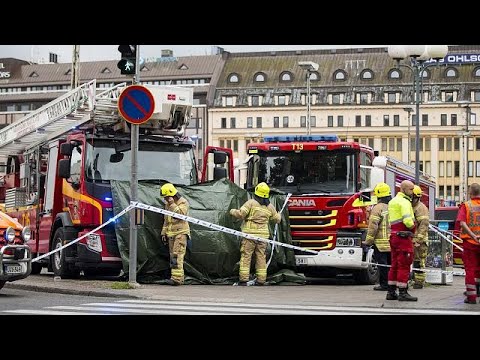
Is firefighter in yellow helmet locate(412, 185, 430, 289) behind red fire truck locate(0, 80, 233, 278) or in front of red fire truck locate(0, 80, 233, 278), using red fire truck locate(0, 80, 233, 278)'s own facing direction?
in front

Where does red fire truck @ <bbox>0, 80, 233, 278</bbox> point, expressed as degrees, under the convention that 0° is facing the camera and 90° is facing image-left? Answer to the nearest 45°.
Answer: approximately 315°

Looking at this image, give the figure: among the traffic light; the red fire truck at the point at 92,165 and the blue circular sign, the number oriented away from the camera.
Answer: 0

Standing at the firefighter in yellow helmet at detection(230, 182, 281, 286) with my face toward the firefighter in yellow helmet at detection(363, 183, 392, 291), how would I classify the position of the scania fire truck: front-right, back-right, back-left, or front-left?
front-left

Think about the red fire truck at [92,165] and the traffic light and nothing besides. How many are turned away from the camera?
0

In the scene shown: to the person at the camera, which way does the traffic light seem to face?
facing the viewer and to the left of the viewer

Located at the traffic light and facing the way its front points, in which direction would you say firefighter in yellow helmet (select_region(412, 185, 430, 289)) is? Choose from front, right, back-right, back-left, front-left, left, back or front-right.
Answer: back-left

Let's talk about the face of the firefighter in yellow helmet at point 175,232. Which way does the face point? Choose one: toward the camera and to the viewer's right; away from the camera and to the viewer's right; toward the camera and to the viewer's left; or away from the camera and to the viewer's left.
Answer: toward the camera and to the viewer's left

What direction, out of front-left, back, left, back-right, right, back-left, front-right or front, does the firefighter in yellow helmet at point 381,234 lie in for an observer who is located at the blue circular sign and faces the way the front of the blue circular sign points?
left

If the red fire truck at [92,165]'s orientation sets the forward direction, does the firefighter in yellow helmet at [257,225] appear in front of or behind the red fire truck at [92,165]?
in front

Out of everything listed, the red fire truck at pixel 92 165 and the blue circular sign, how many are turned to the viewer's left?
0

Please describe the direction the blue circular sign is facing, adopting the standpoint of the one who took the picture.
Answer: facing the viewer
